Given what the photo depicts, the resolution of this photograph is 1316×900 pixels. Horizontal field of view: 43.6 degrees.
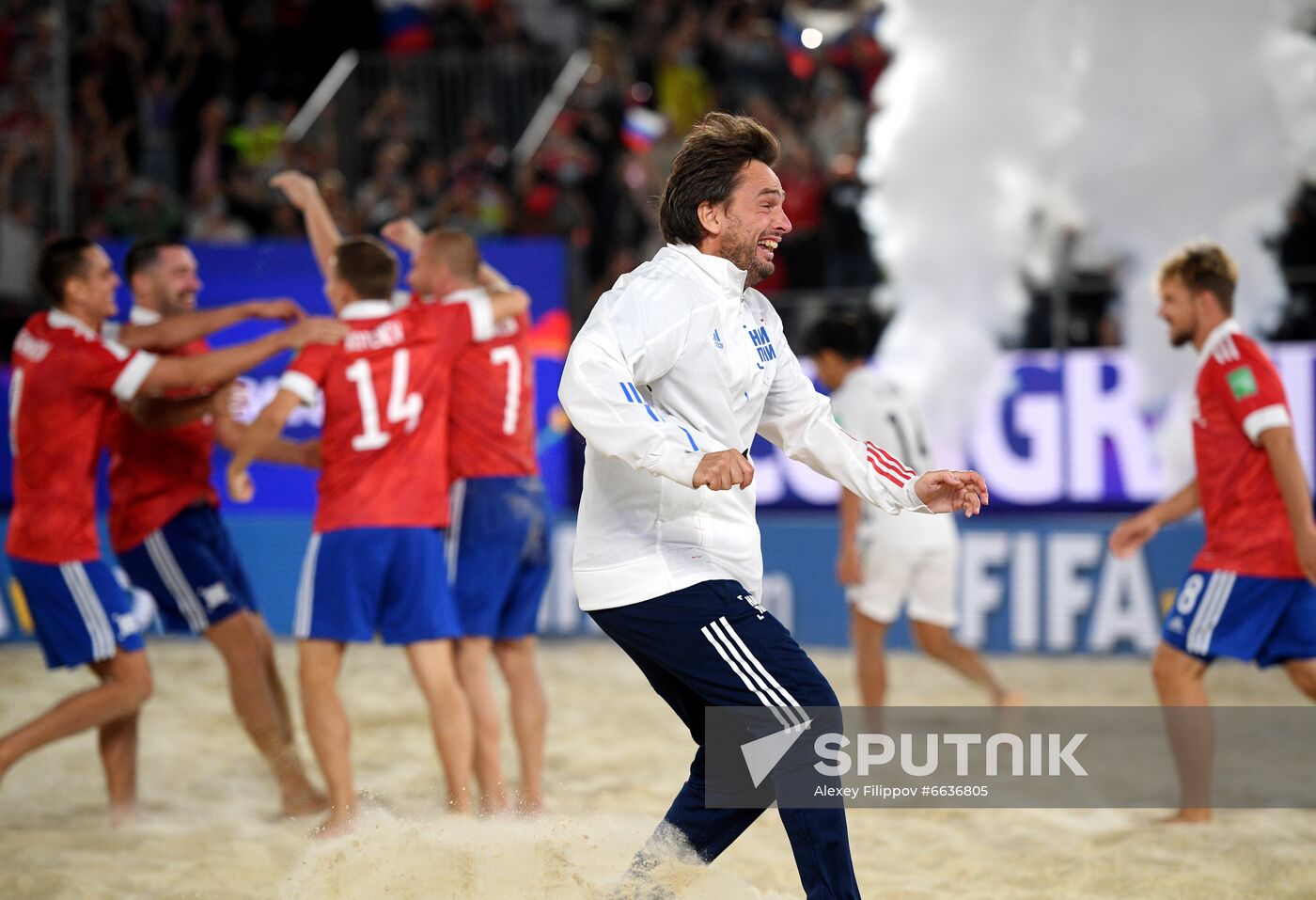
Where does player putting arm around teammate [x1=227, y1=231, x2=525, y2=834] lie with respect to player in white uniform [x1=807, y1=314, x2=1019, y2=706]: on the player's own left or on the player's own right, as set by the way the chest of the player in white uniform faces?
on the player's own left

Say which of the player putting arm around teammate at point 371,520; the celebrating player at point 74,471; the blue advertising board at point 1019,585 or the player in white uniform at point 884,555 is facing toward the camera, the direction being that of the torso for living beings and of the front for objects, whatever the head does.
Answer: the blue advertising board

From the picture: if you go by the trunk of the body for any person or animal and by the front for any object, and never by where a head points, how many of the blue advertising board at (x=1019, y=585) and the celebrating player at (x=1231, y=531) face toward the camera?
1

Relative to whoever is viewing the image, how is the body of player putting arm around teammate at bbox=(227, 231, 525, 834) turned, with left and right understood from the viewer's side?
facing away from the viewer

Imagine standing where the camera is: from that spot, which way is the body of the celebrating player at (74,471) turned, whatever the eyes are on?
to the viewer's right

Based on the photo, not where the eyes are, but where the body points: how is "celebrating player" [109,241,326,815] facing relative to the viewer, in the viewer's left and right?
facing to the right of the viewer

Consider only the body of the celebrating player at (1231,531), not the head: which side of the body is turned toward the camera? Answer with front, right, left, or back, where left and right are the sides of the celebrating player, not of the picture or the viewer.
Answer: left

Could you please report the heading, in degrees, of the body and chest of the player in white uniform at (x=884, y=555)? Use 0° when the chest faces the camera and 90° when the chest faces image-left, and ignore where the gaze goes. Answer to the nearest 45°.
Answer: approximately 135°

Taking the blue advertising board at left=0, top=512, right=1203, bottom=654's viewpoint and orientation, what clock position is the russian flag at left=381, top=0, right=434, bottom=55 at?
The russian flag is roughly at 5 o'clock from the blue advertising board.

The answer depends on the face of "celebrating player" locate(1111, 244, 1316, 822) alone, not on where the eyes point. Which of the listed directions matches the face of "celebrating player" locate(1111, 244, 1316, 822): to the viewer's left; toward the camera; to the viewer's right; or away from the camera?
to the viewer's left

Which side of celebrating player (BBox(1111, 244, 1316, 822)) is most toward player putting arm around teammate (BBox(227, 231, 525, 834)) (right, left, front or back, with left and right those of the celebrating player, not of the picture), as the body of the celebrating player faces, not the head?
front

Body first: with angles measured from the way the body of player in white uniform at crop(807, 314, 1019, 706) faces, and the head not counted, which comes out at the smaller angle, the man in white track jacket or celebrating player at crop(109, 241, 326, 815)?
the celebrating player

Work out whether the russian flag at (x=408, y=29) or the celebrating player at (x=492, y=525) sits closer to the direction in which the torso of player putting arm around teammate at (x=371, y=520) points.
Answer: the russian flag

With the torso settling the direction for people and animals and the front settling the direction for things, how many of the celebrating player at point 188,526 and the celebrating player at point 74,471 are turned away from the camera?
0
